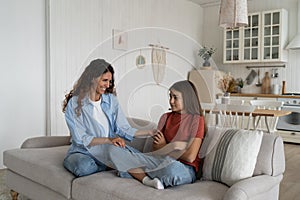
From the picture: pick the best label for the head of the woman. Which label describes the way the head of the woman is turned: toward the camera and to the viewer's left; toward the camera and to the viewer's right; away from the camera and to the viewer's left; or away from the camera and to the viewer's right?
toward the camera and to the viewer's right

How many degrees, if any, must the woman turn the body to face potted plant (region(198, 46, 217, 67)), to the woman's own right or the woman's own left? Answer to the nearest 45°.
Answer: approximately 90° to the woman's own left

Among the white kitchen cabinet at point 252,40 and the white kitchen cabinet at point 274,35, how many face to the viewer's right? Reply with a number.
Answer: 0

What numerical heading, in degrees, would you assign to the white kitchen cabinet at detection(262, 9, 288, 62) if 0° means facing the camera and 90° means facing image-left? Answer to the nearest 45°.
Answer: approximately 45°

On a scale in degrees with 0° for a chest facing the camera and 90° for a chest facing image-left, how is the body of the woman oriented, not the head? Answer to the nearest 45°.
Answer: approximately 315°

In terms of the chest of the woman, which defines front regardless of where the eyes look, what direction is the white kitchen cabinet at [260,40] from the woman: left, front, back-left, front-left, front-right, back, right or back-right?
left

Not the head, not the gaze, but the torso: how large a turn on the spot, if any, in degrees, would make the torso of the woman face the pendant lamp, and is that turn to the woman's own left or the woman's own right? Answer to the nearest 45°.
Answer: approximately 90° to the woman's own left

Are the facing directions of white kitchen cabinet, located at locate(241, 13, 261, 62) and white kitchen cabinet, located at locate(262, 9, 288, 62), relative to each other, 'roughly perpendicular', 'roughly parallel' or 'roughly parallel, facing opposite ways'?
roughly parallel

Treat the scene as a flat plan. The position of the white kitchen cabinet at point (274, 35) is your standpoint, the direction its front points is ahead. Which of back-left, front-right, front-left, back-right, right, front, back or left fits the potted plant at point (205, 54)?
front-right

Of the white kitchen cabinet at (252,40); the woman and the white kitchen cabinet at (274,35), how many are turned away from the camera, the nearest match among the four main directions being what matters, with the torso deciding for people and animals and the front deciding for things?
0

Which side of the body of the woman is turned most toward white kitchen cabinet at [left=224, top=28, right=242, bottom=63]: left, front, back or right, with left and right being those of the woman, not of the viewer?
left

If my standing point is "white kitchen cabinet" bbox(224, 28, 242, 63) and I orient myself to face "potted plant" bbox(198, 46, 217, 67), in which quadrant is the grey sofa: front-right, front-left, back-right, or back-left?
front-left
